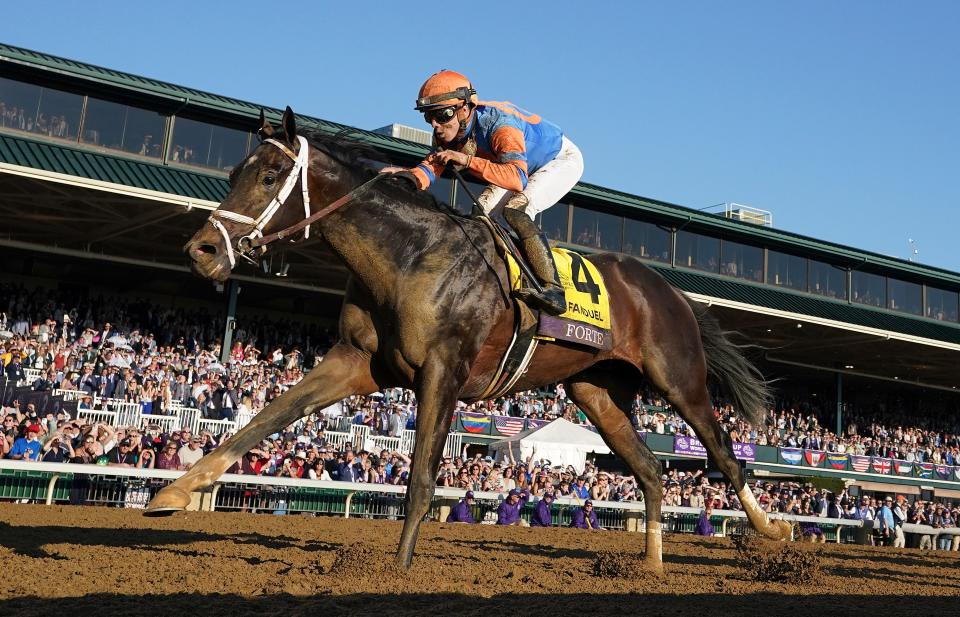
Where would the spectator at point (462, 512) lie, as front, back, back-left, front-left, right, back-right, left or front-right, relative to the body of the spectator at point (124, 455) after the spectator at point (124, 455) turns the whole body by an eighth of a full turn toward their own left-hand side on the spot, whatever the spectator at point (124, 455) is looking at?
front-left

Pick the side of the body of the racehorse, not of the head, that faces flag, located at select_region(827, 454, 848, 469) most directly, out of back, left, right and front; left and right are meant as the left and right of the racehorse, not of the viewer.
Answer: back

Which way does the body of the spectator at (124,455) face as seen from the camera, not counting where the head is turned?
toward the camera

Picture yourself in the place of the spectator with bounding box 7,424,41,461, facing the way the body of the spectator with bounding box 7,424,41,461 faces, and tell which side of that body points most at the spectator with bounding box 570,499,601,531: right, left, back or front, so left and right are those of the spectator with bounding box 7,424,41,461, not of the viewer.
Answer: left

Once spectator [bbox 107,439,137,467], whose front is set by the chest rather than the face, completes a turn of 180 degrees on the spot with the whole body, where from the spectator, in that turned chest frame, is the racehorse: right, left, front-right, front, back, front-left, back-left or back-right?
back

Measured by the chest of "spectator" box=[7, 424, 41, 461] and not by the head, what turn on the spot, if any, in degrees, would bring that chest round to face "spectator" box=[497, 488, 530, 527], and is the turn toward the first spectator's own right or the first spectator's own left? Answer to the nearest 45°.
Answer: approximately 90° to the first spectator's own left

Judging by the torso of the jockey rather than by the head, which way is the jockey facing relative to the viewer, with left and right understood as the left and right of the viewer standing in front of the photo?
facing the viewer and to the left of the viewer

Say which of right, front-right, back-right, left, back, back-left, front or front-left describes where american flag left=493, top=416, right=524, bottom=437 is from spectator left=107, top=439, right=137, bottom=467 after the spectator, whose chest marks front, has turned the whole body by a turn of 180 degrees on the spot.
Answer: front-right

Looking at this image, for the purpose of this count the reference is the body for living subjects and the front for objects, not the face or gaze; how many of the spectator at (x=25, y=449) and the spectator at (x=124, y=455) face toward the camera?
2

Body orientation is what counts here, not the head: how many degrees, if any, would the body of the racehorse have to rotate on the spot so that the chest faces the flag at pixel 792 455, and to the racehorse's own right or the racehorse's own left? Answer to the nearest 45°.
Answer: approximately 180°

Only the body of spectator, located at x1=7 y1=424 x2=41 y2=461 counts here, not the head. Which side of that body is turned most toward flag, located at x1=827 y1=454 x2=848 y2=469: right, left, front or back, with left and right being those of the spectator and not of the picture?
left

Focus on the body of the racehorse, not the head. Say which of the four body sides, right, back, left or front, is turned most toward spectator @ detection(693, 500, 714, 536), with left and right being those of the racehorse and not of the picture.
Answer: right

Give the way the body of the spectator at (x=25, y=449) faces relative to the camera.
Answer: toward the camera

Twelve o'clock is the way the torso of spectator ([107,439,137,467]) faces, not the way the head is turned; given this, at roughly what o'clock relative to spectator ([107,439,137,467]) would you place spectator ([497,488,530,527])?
spectator ([497,488,530,527]) is roughly at 9 o'clock from spectator ([107,439,137,467]).

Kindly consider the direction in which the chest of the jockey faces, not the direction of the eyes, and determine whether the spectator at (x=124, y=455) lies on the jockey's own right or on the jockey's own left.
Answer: on the jockey's own right

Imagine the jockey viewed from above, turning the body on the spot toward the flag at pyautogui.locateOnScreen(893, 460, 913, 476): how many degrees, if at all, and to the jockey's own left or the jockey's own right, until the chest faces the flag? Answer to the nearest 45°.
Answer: approximately 180°

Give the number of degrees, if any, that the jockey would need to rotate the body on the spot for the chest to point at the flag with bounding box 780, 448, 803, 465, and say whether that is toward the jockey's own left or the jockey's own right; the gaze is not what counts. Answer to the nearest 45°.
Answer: approximately 180°

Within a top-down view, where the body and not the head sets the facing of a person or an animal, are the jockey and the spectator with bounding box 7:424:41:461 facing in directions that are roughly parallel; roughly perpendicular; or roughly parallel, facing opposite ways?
roughly perpendicular
